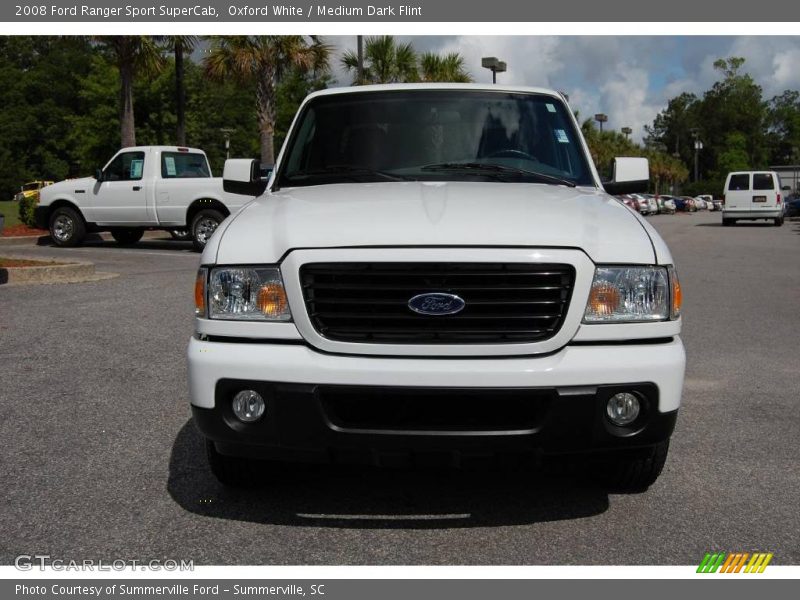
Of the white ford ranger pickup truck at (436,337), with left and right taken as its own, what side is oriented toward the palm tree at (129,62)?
back

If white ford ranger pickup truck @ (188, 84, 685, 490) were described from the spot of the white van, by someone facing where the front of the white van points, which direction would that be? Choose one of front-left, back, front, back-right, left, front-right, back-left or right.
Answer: back

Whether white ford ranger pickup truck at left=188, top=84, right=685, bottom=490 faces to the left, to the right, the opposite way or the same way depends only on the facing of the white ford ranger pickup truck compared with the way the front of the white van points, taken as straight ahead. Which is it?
the opposite way

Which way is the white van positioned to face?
away from the camera

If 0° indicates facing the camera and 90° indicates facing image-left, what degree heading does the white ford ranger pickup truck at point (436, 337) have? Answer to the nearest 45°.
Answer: approximately 0°

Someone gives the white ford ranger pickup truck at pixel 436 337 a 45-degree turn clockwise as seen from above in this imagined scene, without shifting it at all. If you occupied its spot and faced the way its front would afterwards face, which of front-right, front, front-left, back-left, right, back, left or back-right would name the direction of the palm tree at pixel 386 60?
back-right

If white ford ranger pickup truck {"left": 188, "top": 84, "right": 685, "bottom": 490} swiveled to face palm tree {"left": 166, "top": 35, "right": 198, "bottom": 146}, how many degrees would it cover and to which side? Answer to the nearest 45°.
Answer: approximately 180°

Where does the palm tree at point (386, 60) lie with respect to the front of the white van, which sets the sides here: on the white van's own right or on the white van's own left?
on the white van's own left

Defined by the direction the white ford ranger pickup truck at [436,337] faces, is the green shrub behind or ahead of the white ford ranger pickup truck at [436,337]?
behind

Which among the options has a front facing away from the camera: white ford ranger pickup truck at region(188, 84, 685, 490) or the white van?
the white van

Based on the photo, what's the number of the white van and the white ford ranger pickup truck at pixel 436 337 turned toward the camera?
1
